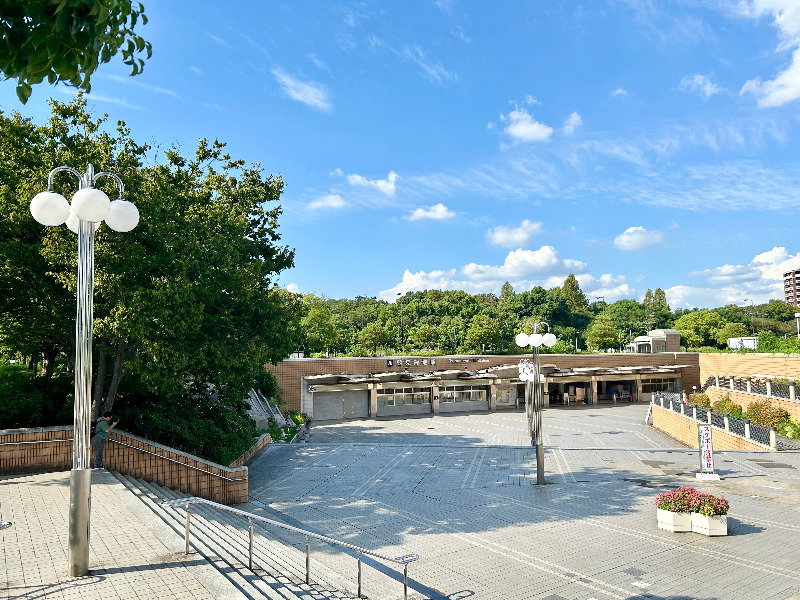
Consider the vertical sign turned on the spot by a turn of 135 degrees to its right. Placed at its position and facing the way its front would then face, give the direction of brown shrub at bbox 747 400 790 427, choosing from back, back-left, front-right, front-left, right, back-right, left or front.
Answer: front-right

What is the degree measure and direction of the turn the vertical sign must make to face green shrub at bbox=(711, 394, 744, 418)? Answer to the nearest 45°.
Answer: approximately 180°

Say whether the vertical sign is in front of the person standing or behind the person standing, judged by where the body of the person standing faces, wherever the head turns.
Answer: in front

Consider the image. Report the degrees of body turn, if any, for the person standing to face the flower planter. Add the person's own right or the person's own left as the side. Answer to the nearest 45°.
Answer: approximately 45° to the person's own right

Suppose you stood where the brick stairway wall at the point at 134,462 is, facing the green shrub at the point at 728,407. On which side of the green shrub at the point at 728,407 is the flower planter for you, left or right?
right

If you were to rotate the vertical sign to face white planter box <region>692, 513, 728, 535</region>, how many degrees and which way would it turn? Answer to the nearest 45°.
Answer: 0° — it already faces it

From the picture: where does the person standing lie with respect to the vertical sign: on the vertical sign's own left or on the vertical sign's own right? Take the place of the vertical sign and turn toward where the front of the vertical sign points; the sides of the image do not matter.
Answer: on the vertical sign's own right

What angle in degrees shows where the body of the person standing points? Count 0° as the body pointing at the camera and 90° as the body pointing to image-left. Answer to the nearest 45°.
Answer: approximately 270°

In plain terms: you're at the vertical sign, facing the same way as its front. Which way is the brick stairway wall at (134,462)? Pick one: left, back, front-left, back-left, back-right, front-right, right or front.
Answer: front-right

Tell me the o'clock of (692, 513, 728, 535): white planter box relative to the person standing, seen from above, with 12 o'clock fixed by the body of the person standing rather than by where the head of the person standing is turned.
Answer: The white planter box is roughly at 1 o'clock from the person standing.

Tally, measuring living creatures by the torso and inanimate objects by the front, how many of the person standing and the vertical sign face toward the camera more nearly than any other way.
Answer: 1
